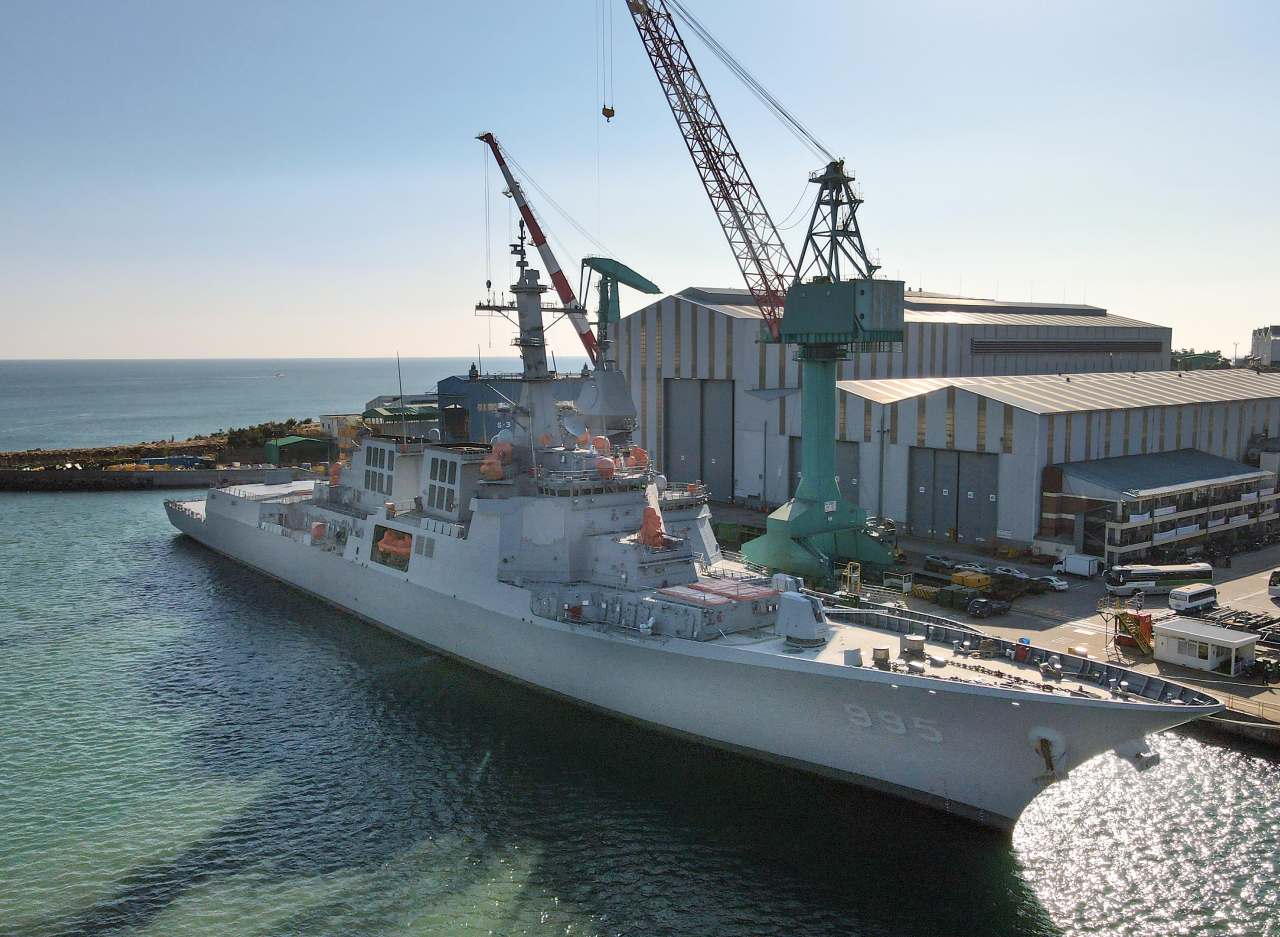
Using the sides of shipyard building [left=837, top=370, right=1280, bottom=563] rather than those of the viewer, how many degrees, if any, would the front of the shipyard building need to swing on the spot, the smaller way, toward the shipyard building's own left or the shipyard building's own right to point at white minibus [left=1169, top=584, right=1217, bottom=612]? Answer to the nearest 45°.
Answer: approximately 45° to the shipyard building's own left

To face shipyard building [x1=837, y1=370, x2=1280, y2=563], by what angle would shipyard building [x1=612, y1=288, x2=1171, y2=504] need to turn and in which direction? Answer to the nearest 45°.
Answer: approximately 90° to its left

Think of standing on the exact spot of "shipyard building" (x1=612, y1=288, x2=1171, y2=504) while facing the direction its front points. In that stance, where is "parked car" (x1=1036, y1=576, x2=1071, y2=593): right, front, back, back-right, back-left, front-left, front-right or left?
left

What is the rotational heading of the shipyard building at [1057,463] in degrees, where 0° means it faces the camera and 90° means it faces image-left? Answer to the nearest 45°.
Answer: approximately 45°

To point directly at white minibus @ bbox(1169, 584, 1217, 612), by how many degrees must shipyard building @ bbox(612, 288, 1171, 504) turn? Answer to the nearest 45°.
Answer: approximately 90° to its left

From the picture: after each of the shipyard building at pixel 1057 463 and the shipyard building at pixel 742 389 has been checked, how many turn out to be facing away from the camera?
0

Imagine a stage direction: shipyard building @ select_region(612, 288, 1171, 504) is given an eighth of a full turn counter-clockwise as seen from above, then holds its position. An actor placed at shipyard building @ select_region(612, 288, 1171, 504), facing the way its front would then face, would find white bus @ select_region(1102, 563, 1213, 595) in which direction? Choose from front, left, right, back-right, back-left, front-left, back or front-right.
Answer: front-left

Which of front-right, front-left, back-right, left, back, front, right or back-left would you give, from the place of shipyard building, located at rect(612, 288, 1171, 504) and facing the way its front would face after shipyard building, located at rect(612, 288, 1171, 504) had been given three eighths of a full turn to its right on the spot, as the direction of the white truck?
back-right

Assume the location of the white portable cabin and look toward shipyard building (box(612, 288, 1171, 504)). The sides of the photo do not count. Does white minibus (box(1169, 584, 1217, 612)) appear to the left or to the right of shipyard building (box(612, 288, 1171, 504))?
right

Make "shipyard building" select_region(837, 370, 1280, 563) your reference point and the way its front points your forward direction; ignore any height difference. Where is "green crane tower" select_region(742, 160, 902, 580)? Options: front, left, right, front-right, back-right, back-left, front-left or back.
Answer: front

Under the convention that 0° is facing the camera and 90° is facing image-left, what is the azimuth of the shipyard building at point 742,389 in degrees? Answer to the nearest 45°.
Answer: approximately 45°
